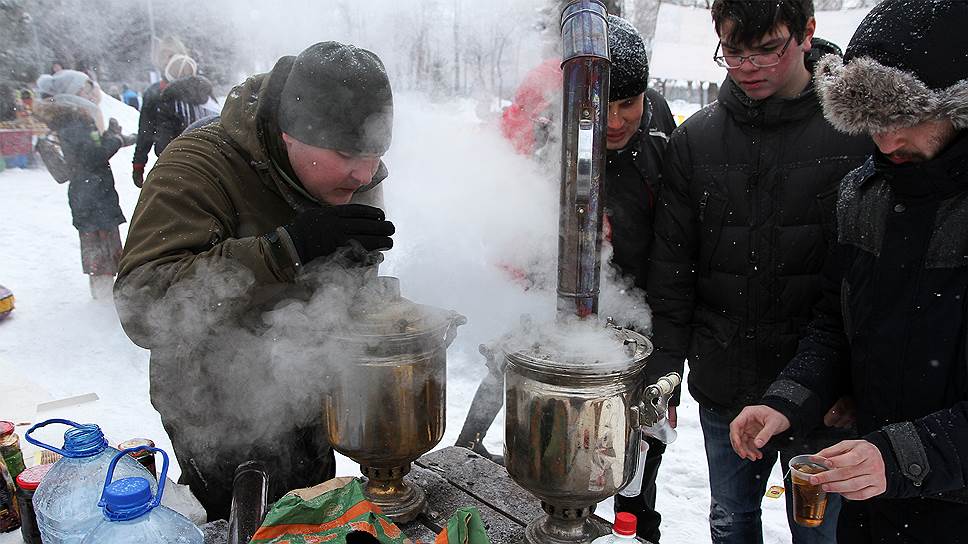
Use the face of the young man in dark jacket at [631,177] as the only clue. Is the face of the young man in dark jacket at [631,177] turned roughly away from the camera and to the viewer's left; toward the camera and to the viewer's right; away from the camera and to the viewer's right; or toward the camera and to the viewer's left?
toward the camera and to the viewer's left

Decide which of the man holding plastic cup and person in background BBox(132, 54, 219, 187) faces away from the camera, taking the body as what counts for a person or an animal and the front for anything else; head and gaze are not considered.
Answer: the person in background

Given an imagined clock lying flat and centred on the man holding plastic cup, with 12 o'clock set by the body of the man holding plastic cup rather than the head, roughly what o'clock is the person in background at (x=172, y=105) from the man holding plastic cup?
The person in background is roughly at 2 o'clock from the man holding plastic cup.

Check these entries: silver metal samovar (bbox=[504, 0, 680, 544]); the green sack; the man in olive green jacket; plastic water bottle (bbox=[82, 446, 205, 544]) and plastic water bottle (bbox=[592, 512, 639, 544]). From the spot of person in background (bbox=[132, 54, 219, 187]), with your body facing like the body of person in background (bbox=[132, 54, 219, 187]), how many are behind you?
5

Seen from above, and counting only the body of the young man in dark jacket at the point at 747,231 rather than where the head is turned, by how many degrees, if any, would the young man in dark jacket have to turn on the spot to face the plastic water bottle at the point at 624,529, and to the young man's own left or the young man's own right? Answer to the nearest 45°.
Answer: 0° — they already face it

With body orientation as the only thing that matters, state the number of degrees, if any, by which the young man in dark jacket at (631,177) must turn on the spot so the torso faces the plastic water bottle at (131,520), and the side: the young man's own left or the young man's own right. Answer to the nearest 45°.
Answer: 0° — they already face it

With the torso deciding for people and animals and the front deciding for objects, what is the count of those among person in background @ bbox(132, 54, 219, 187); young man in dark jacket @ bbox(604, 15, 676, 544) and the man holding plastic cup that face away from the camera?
1

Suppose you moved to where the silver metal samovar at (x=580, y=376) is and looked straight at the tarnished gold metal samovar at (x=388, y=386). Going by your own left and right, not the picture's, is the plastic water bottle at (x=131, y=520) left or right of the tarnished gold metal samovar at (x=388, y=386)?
left

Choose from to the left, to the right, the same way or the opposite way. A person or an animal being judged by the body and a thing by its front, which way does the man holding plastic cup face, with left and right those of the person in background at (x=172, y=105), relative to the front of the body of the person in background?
to the left

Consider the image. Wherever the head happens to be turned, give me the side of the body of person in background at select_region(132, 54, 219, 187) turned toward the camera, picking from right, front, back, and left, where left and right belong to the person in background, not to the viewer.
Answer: back

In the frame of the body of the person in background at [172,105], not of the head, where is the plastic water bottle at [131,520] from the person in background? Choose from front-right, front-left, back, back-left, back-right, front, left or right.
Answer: back

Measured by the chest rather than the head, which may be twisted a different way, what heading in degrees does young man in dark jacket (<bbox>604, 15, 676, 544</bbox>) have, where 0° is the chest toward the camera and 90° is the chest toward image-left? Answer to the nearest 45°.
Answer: approximately 45°

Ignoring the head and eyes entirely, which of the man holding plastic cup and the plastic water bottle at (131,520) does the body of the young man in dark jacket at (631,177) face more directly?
the plastic water bottle

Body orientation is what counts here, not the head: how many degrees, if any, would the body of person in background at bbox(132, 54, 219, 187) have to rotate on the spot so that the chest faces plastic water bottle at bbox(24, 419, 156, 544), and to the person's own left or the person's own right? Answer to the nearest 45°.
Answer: approximately 180°

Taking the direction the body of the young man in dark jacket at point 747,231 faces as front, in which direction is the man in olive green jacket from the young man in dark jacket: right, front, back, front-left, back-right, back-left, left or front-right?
front-right
